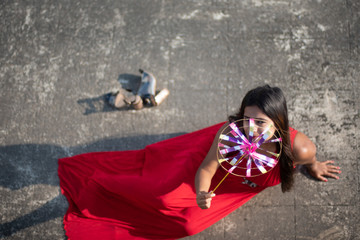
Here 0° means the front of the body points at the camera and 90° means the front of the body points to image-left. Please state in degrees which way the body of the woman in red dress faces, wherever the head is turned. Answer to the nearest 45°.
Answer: approximately 45°
